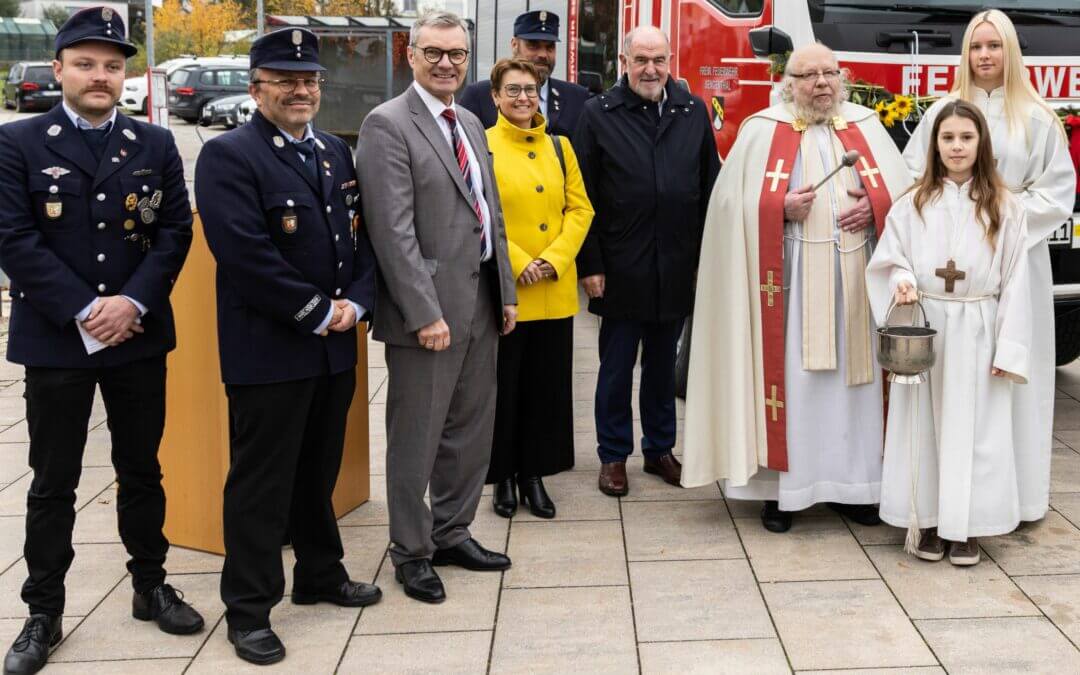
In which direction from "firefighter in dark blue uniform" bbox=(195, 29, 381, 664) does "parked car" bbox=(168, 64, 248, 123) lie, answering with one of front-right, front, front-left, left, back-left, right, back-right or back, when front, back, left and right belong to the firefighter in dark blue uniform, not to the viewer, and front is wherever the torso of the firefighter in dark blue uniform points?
back-left

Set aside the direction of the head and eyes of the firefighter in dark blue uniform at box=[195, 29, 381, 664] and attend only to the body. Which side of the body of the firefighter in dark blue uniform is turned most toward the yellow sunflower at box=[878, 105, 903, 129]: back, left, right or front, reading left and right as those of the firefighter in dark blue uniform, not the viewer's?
left

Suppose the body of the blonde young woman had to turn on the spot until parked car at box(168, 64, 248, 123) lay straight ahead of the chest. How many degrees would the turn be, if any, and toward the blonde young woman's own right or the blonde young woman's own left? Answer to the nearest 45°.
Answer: approximately 135° to the blonde young woman's own right

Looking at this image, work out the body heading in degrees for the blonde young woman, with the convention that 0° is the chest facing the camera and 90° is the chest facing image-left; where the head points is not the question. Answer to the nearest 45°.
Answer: approximately 0°

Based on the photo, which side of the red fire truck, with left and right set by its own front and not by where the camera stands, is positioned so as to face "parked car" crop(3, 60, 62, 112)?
back

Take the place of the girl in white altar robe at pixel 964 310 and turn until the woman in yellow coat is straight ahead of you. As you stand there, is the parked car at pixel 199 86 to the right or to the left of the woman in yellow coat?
right

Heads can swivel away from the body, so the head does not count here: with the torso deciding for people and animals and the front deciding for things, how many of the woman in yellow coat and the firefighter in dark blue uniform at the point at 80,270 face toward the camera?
2

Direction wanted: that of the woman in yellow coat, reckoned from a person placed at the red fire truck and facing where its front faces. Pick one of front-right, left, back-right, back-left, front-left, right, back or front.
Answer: right

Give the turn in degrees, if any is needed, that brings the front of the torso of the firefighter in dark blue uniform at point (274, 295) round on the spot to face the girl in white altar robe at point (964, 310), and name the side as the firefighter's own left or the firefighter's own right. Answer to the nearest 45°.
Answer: approximately 45° to the firefighter's own left

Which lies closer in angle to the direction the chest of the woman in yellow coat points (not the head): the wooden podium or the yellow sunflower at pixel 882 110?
the wooden podium

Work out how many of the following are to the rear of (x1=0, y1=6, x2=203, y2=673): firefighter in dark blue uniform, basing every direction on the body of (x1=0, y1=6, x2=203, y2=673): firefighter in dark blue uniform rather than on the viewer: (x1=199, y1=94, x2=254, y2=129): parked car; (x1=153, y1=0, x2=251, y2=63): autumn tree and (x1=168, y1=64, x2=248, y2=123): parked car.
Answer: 3
